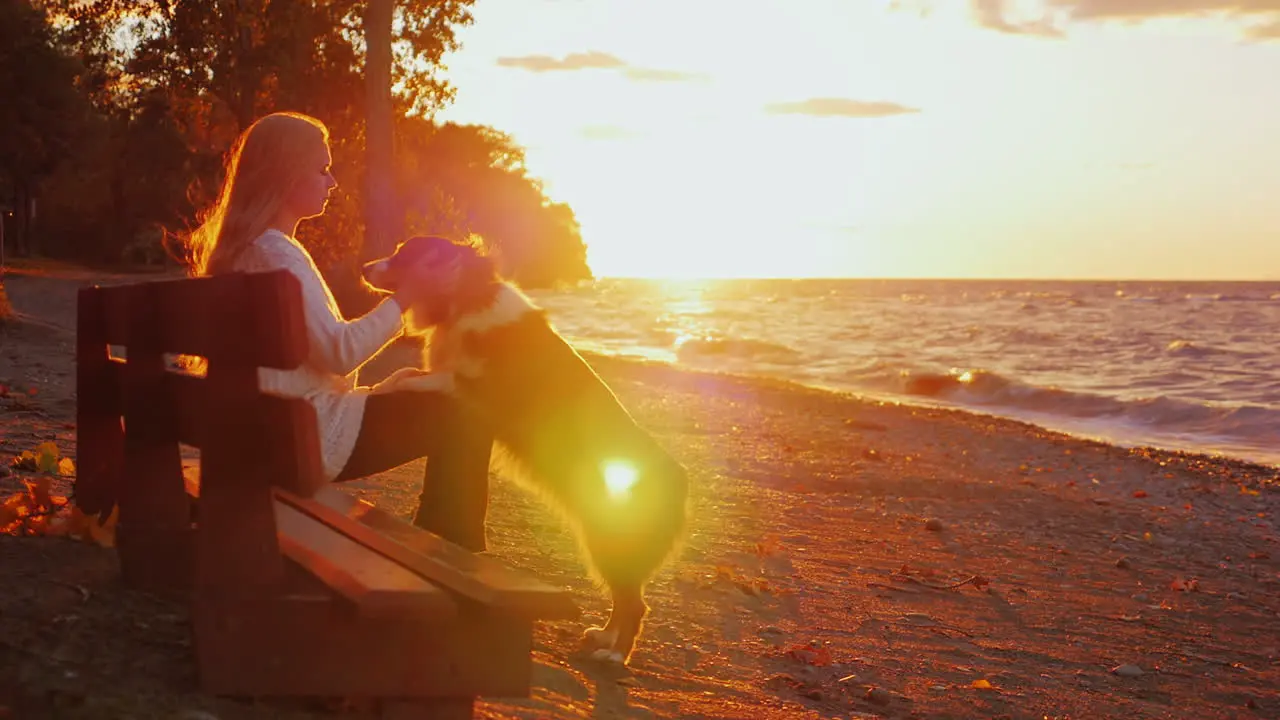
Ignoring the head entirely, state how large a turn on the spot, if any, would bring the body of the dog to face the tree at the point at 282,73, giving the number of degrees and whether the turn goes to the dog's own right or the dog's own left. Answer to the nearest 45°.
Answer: approximately 90° to the dog's own right

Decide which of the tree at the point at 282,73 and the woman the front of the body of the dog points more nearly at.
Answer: the woman

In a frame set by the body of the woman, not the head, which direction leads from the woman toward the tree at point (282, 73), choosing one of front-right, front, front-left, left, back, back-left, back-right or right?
left

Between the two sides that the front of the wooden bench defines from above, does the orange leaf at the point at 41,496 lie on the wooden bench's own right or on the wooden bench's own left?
on the wooden bench's own left

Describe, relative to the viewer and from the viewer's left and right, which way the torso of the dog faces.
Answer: facing to the left of the viewer

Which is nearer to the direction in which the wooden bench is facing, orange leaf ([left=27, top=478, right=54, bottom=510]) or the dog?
the dog

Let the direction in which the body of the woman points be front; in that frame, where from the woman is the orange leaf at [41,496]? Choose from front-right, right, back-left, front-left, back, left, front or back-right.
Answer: back-left

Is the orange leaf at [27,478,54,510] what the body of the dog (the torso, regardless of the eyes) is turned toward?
yes

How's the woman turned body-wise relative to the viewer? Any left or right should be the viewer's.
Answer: facing to the right of the viewer

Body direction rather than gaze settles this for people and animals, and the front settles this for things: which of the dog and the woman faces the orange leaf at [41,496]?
the dog

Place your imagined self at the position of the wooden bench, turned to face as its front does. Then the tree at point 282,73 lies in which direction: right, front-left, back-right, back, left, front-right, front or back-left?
front-left

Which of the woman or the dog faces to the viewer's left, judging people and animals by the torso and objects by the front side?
the dog

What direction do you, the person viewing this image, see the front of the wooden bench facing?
facing away from the viewer and to the right of the viewer

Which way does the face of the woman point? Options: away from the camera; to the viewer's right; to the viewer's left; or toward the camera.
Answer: to the viewer's right
